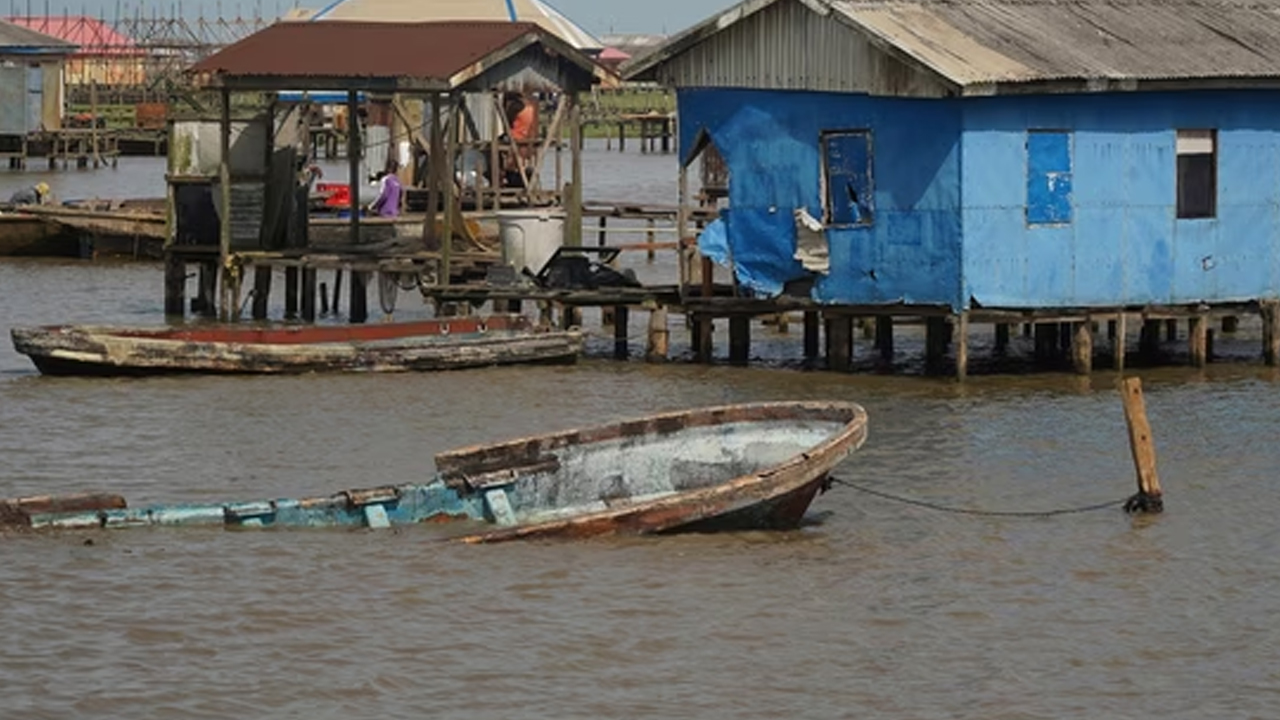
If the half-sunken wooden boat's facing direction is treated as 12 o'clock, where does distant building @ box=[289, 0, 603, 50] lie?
The distant building is roughly at 9 o'clock from the half-sunken wooden boat.

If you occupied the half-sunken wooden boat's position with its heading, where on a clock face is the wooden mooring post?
The wooden mooring post is roughly at 12 o'clock from the half-sunken wooden boat.

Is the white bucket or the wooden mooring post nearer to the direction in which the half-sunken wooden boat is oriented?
the wooden mooring post

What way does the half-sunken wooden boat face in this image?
to the viewer's right

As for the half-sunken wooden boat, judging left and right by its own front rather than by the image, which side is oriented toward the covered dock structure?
left
